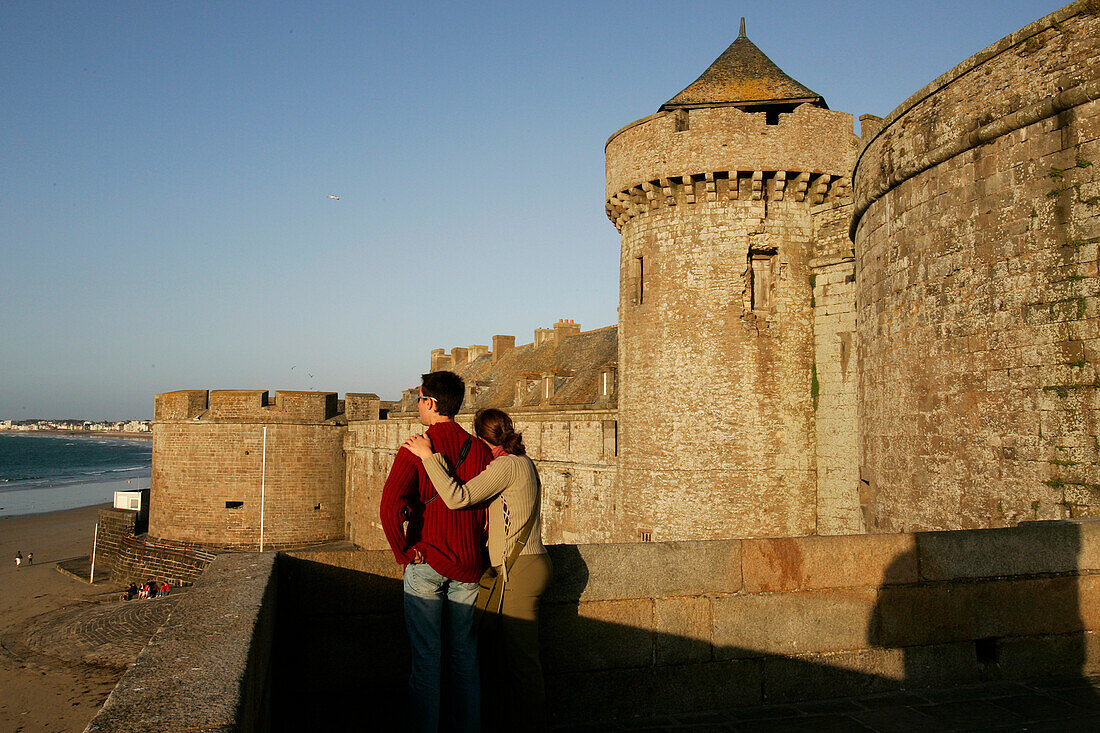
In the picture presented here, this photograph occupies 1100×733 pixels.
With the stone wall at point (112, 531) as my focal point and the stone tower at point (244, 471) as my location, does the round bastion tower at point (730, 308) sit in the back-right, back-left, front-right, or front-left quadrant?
back-left

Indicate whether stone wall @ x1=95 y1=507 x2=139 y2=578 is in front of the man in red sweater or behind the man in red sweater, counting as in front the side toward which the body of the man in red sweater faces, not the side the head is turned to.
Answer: in front

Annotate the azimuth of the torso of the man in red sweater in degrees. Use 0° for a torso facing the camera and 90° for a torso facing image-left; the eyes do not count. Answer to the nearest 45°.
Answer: approximately 135°

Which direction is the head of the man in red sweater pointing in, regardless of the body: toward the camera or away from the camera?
away from the camera

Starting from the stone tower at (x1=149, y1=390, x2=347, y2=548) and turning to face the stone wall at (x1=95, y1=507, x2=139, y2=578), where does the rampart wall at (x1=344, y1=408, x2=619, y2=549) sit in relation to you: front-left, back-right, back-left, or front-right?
back-left
